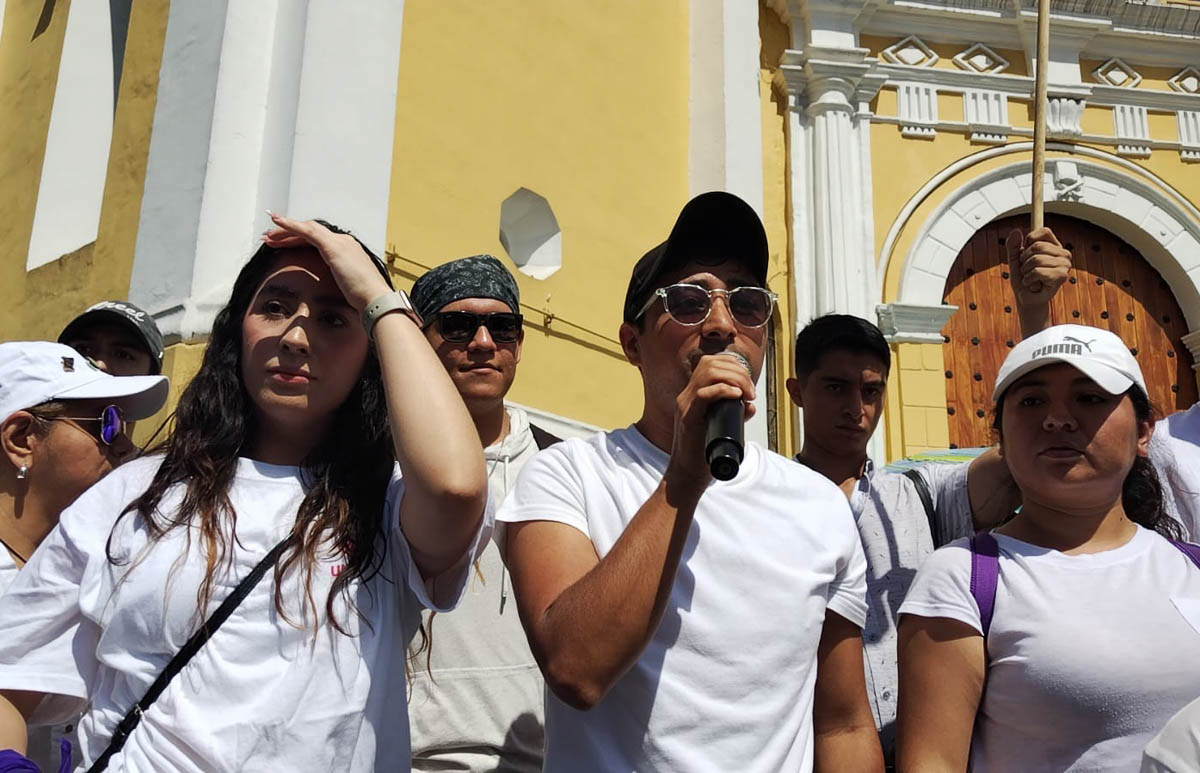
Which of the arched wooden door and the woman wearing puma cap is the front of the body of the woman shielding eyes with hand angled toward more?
the woman wearing puma cap

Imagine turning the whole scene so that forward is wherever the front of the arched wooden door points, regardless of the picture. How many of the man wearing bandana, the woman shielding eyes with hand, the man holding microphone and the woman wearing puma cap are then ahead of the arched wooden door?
4

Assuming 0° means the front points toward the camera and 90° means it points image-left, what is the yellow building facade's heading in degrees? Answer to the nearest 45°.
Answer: approximately 0°

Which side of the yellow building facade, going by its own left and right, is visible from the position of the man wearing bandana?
front

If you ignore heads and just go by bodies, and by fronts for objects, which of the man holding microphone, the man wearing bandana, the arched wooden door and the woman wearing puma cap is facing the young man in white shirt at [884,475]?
the arched wooden door

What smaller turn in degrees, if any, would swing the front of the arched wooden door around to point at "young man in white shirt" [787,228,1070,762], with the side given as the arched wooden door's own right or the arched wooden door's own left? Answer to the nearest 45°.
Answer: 0° — it already faces them

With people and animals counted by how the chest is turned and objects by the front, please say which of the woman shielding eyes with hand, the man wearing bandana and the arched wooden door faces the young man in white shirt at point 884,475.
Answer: the arched wooden door

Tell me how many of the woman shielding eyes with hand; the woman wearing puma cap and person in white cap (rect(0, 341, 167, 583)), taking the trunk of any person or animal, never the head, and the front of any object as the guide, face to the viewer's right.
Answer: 1

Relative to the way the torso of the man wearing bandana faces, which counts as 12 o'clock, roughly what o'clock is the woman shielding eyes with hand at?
The woman shielding eyes with hand is roughly at 1 o'clock from the man wearing bandana.

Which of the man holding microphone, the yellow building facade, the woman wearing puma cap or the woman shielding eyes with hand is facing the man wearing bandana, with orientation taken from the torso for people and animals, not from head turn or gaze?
the yellow building facade

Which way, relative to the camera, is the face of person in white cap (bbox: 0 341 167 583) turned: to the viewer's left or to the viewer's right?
to the viewer's right

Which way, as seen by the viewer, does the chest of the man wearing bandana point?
toward the camera

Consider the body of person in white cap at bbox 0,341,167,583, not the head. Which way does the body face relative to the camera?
to the viewer's right

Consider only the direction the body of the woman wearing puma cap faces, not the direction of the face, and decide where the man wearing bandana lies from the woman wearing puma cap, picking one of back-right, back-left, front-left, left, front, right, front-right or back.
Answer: right

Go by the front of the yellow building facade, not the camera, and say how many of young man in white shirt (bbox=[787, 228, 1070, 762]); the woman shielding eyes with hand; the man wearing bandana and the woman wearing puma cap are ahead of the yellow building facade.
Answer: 4

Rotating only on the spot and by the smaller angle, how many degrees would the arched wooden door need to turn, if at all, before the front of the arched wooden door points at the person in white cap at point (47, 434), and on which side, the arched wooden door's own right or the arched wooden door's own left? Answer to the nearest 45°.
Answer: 0° — it already faces them

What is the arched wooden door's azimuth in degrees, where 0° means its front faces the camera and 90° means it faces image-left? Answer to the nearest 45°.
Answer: approximately 0°

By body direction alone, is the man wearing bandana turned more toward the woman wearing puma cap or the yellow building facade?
the woman wearing puma cap
